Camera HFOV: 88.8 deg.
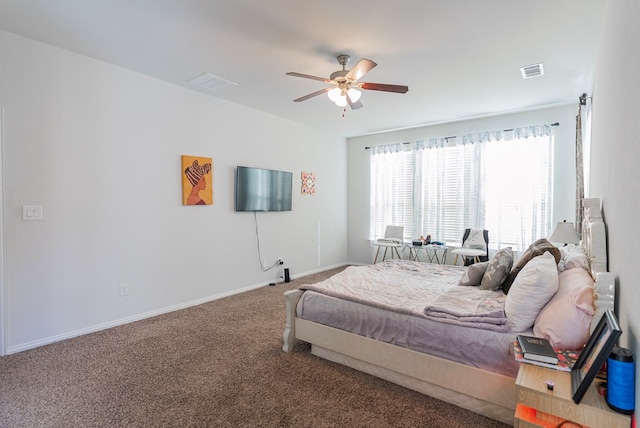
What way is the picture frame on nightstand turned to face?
to the viewer's left

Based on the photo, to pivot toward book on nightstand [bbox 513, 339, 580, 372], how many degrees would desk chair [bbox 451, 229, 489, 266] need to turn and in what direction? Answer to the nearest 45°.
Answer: approximately 45° to its left

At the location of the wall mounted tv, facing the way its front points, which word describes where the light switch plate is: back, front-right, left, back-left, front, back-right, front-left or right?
right

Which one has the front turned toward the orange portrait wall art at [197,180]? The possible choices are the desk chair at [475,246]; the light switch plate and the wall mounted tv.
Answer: the desk chair

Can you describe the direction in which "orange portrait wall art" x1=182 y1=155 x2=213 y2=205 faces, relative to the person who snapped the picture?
facing the viewer and to the right of the viewer

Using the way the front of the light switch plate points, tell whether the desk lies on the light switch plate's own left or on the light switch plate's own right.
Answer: on the light switch plate's own left

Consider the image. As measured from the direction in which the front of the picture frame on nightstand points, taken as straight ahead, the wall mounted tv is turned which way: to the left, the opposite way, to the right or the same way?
the opposite way

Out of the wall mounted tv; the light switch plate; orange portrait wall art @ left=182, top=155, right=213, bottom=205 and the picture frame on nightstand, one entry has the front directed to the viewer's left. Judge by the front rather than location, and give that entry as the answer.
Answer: the picture frame on nightstand

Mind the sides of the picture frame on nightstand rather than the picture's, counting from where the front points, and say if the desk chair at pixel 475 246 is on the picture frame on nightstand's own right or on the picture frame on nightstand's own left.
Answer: on the picture frame on nightstand's own right

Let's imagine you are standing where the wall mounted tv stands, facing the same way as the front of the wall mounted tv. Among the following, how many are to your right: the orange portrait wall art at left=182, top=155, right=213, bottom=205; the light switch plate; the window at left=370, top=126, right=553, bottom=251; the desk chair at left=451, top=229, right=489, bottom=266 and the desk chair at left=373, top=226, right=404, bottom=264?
2

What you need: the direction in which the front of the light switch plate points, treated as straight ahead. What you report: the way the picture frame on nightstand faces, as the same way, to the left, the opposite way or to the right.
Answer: the opposite way
